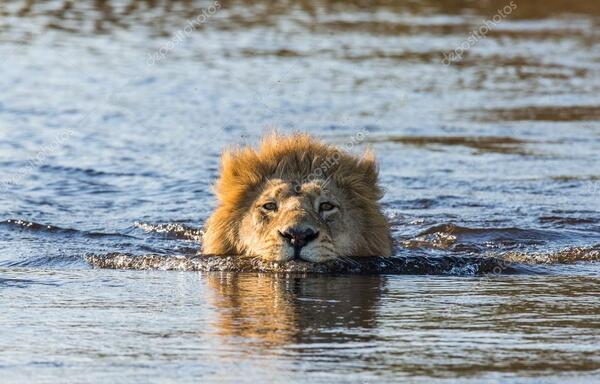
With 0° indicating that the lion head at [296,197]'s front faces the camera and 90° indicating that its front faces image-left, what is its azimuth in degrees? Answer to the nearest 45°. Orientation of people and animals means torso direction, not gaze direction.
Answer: approximately 0°
